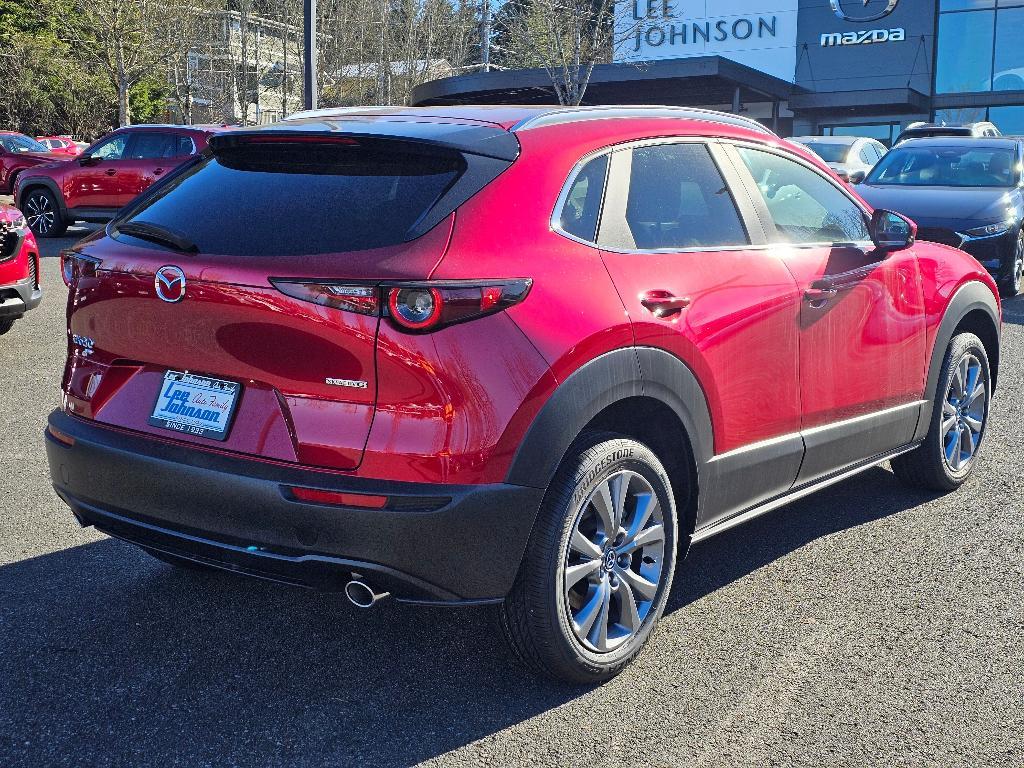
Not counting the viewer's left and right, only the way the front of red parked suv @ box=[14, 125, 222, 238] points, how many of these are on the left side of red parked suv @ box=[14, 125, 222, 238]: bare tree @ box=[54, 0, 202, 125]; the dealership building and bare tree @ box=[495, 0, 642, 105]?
0

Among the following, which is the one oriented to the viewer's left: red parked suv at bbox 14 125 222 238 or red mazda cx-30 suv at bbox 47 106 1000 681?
the red parked suv

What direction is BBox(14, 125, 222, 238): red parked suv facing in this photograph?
to the viewer's left

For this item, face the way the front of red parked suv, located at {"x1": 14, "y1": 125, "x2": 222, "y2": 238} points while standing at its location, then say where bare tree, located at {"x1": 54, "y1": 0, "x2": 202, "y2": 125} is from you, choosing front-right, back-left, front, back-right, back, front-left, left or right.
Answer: right

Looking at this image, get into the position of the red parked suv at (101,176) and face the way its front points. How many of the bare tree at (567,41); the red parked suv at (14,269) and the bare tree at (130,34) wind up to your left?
1

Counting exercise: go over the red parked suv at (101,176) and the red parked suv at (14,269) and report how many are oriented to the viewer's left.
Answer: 1

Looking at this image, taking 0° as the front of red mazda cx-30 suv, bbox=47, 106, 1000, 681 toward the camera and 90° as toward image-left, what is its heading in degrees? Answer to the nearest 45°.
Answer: approximately 225°

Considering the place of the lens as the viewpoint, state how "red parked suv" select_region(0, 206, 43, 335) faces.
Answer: facing the viewer and to the right of the viewer

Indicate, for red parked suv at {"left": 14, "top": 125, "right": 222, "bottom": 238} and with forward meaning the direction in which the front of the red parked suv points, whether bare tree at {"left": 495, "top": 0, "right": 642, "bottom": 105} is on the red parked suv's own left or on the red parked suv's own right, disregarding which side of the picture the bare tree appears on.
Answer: on the red parked suv's own right

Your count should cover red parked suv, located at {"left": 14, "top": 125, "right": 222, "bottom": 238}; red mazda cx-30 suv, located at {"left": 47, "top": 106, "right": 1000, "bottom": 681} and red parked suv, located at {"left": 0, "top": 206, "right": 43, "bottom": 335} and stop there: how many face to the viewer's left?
1

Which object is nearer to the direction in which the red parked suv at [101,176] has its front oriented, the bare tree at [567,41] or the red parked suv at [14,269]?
the red parked suv

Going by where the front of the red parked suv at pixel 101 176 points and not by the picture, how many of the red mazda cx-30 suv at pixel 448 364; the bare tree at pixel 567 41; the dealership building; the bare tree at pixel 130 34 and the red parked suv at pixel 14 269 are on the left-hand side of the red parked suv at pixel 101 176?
2

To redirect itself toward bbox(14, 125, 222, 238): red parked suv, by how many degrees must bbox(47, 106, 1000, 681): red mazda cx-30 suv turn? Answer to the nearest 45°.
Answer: approximately 45° to its left

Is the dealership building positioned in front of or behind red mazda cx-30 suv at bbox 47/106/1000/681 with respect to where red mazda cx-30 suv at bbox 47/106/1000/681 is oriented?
in front

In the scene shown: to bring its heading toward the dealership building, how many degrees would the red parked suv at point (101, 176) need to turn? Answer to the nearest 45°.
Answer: approximately 135° to its right

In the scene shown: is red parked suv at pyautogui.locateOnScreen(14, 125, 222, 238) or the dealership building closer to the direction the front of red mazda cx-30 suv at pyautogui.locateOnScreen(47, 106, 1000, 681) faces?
the dealership building
